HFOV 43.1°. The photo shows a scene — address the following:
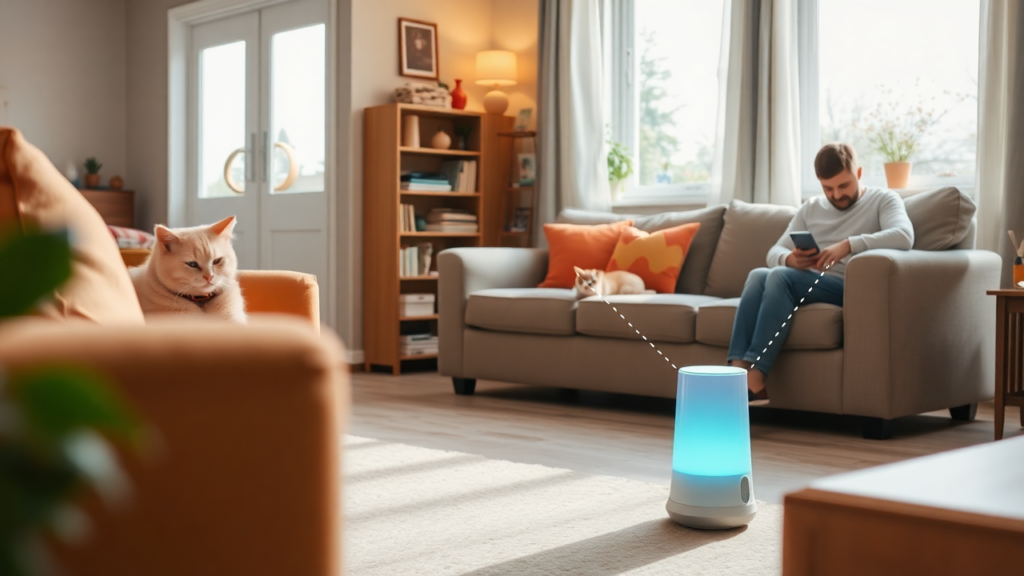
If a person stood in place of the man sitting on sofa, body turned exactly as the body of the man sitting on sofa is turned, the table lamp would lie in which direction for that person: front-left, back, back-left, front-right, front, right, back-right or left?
right

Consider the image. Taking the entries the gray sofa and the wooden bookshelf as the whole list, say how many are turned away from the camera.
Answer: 0

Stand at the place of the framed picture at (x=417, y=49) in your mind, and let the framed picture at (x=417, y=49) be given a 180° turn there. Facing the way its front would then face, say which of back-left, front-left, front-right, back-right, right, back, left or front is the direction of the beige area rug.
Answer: back-left

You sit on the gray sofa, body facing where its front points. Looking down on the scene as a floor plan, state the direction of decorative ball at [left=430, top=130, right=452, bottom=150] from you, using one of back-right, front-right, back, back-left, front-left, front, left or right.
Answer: right

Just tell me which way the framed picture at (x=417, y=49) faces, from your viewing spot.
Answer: facing the viewer and to the right of the viewer

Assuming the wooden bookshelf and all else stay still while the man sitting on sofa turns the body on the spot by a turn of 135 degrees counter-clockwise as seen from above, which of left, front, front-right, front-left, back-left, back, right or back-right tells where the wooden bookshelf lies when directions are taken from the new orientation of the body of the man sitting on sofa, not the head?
back-left

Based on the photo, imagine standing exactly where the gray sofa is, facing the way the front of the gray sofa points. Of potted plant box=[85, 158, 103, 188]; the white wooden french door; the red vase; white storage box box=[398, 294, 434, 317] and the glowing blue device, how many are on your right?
4

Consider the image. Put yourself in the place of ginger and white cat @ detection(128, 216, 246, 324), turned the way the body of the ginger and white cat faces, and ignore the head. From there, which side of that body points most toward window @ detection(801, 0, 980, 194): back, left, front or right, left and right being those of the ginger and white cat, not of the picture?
left

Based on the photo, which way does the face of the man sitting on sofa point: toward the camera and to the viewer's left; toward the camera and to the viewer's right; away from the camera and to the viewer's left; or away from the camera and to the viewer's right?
toward the camera and to the viewer's left

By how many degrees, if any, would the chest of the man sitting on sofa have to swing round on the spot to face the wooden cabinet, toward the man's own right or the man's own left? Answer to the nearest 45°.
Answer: approximately 90° to the man's own right

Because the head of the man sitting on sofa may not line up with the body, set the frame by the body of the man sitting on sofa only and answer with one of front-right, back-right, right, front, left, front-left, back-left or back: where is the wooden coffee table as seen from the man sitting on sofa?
front-left
